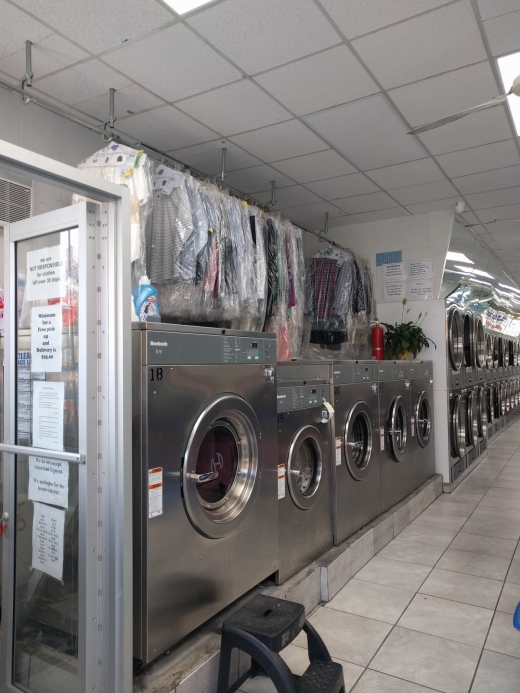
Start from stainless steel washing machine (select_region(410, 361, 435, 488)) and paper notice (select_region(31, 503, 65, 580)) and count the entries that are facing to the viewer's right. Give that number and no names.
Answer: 1

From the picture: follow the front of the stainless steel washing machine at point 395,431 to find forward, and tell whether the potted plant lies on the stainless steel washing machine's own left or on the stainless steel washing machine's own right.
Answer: on the stainless steel washing machine's own left

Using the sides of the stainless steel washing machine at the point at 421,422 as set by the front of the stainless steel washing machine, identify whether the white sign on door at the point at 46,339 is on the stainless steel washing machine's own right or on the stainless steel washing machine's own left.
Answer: on the stainless steel washing machine's own right

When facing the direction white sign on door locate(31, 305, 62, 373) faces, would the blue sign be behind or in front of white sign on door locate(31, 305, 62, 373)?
behind

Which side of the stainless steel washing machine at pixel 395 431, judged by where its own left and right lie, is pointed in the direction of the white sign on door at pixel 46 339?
right

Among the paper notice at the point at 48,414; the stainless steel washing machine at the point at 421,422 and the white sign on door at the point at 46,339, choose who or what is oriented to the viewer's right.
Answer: the stainless steel washing machine

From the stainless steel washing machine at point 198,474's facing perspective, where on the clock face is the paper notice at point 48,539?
The paper notice is roughly at 4 o'clock from the stainless steel washing machine.

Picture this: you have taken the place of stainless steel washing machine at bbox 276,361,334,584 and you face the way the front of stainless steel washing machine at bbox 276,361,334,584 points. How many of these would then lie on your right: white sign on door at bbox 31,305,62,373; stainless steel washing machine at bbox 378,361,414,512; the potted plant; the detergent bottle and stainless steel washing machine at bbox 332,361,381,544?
2

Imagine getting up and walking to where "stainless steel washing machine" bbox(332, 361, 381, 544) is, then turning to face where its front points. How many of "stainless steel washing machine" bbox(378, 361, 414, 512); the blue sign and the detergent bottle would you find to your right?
1

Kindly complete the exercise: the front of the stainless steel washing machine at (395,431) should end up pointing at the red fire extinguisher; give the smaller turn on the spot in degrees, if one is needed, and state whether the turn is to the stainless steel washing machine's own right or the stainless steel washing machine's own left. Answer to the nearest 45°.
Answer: approximately 135° to the stainless steel washing machine's own left

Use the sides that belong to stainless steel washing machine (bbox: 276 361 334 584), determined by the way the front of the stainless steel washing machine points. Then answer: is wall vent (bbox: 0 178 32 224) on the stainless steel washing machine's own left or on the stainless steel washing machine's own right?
on the stainless steel washing machine's own right

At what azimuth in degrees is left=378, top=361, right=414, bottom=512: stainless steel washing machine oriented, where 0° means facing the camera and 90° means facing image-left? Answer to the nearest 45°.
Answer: approximately 315°

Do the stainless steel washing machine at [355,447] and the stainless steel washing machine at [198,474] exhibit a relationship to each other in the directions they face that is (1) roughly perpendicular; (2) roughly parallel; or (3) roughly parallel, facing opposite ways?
roughly parallel

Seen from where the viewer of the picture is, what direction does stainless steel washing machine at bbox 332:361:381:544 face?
facing the viewer and to the right of the viewer

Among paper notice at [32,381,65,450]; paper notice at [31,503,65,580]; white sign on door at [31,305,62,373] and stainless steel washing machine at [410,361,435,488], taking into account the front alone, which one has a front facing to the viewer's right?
the stainless steel washing machine

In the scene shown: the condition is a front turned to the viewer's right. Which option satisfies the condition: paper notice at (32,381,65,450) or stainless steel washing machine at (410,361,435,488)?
the stainless steel washing machine

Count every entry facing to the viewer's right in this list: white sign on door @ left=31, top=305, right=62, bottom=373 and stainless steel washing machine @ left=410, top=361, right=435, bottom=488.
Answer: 1
